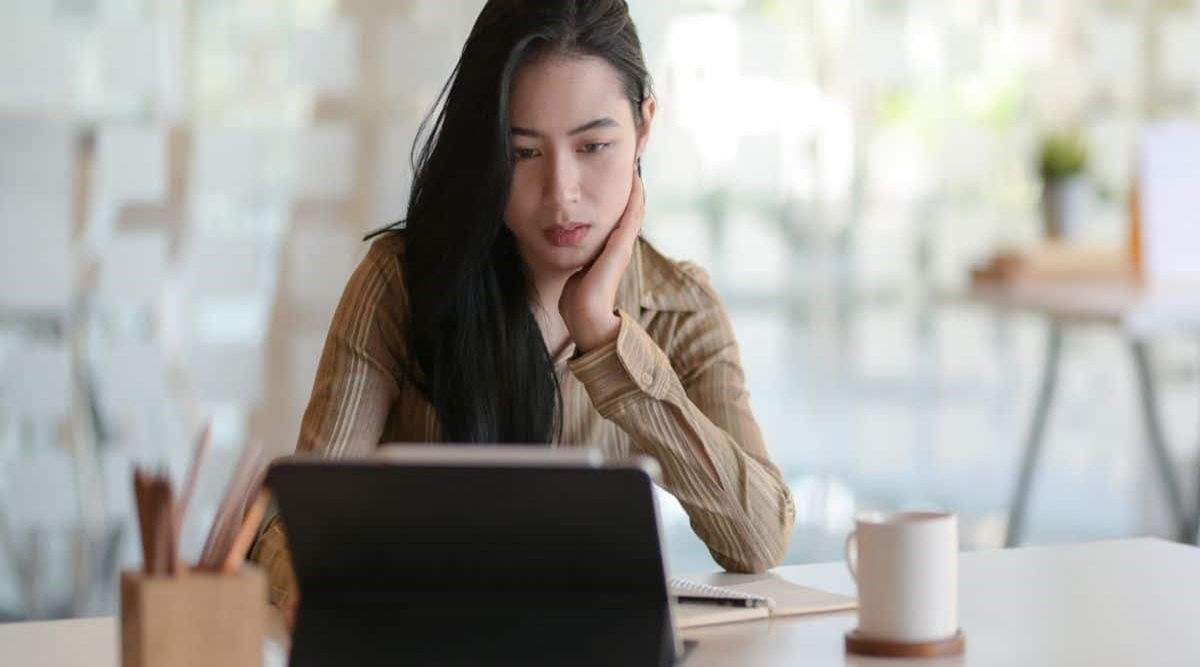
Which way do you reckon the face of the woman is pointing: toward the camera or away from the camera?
toward the camera

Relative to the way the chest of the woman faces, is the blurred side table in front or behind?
behind

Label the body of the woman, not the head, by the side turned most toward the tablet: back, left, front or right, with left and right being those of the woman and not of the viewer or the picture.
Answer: front

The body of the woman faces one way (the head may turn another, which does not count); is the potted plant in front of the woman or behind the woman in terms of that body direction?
behind

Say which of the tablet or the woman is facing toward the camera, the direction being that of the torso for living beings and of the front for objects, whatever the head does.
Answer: the woman

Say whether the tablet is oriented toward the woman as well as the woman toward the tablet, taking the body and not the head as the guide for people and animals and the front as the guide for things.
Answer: yes

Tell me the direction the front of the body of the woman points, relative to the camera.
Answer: toward the camera

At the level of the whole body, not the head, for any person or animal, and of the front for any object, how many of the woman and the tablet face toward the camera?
1

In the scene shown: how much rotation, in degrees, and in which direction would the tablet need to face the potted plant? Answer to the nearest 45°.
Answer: approximately 45° to its right

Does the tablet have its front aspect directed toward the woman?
yes

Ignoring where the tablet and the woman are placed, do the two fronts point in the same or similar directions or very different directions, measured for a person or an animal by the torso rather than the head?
very different directions

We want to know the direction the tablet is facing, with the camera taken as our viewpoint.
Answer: facing away from the viewer
